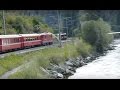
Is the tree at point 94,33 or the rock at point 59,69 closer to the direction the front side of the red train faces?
the tree

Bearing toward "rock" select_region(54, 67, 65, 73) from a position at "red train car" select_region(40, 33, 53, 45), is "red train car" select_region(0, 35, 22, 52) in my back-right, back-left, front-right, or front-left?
front-right

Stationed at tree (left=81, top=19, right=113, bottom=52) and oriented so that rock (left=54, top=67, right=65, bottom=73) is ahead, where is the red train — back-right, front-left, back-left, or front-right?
front-right

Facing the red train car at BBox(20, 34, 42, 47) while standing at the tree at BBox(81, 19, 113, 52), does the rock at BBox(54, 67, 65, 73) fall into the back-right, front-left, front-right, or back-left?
front-left

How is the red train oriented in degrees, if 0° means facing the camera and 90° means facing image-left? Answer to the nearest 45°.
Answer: approximately 225°

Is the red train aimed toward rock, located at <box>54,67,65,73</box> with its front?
no
